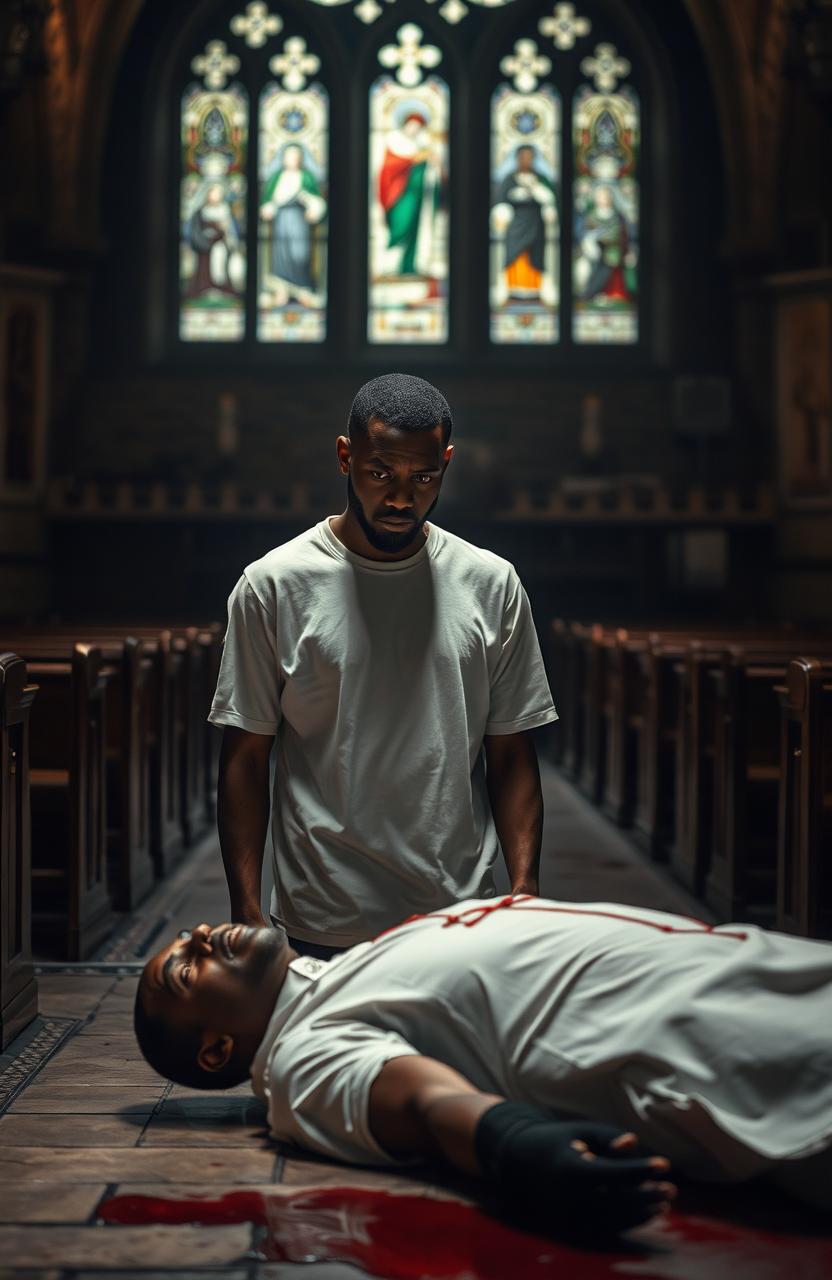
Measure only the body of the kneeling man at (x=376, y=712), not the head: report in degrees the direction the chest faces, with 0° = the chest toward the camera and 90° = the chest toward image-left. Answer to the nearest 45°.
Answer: approximately 0°

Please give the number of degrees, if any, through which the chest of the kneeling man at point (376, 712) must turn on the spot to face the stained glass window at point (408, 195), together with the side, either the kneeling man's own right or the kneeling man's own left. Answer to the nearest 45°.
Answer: approximately 180°

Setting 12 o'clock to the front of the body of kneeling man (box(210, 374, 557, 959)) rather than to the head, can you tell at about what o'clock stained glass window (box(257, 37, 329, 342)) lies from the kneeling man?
The stained glass window is roughly at 6 o'clock from the kneeling man.

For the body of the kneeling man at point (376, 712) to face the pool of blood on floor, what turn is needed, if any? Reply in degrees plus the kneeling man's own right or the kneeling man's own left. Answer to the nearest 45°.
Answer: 0° — they already face it

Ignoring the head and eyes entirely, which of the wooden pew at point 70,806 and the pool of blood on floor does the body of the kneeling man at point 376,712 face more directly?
the pool of blood on floor

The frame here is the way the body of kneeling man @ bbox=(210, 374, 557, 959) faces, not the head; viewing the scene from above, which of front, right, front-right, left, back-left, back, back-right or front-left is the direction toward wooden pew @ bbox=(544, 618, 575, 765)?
back

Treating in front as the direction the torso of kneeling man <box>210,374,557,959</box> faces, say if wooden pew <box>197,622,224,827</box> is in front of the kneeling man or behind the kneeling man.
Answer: behind

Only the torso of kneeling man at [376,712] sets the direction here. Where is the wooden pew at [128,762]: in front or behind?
behind
